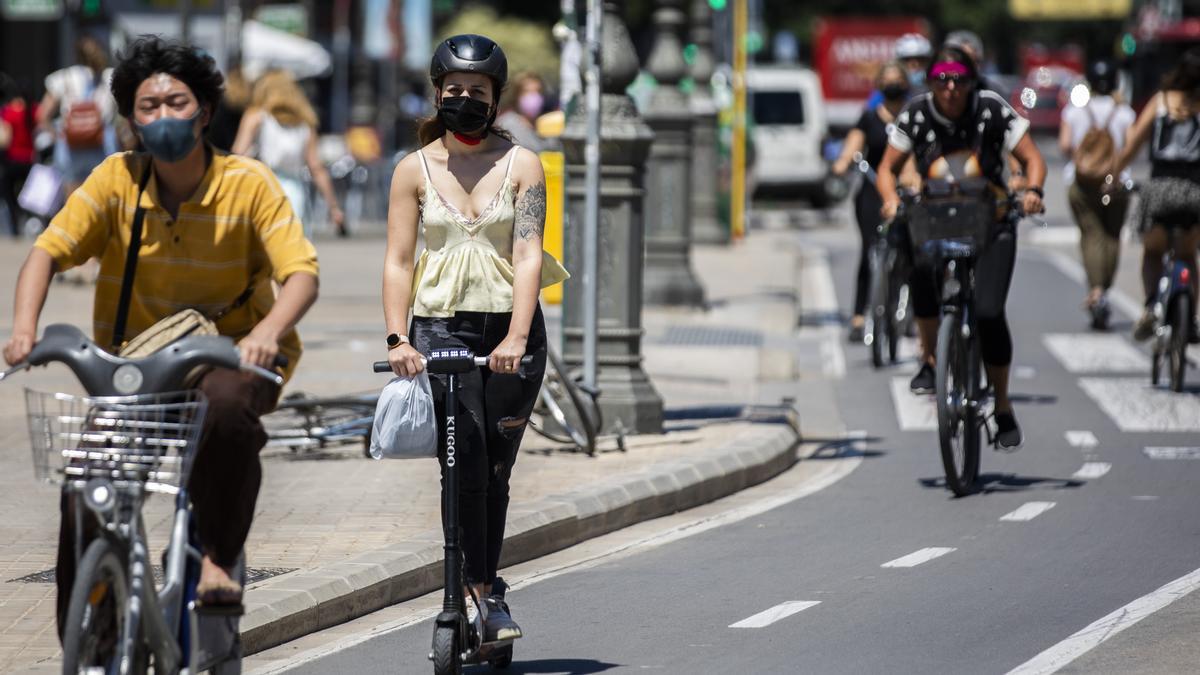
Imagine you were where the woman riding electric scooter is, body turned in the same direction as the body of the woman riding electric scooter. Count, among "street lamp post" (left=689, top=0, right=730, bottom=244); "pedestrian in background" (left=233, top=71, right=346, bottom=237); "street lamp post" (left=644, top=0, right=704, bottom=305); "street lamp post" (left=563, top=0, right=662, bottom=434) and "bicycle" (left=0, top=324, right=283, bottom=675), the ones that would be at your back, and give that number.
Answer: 4

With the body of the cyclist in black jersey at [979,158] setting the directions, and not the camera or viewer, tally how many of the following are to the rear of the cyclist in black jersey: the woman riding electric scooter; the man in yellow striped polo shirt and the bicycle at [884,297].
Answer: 1

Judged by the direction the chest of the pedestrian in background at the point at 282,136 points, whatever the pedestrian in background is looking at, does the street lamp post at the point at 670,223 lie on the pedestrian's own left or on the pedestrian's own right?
on the pedestrian's own right

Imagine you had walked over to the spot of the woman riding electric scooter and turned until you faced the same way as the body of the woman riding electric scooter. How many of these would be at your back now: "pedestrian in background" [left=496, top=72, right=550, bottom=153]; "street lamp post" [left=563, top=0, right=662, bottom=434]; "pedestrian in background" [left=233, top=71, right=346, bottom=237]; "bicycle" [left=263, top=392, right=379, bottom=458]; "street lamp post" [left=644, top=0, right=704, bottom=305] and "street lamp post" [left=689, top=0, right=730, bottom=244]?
6

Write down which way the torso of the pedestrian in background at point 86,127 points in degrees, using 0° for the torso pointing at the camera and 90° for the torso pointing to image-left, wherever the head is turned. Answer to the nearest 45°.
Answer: approximately 180°

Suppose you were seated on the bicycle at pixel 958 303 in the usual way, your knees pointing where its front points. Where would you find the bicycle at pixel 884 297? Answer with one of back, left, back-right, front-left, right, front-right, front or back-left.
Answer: back

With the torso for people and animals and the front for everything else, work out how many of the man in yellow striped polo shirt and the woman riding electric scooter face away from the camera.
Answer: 0

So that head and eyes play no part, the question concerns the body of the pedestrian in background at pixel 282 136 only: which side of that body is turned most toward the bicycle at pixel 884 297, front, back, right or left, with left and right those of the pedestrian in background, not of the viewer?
right

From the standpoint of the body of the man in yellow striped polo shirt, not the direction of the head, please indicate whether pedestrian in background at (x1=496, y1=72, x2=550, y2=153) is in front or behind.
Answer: behind

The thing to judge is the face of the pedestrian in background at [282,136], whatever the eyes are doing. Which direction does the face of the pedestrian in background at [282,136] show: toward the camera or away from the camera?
away from the camera

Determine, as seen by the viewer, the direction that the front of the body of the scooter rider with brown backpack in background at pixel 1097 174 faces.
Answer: away from the camera

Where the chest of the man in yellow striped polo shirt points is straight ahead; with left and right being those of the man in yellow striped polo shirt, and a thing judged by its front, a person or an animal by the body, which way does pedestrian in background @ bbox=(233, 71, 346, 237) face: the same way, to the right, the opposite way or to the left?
the opposite way

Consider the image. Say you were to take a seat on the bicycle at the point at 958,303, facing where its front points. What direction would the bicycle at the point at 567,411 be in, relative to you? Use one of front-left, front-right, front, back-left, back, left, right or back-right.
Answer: right

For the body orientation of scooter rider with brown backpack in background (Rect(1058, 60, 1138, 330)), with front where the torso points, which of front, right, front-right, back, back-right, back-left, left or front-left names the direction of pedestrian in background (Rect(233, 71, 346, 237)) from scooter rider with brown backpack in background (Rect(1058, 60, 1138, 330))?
back-left

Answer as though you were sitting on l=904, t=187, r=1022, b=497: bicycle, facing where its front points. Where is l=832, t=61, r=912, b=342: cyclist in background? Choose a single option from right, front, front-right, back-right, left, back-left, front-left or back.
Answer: back

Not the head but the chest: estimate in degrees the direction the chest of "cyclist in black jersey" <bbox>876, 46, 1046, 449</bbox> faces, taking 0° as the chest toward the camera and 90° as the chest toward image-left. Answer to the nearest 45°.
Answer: approximately 0°
